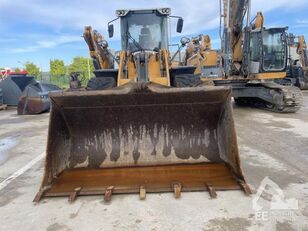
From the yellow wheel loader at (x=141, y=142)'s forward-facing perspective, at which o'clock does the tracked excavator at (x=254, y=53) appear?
The tracked excavator is roughly at 7 o'clock from the yellow wheel loader.

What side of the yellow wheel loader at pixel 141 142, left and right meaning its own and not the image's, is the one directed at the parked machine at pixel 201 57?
back

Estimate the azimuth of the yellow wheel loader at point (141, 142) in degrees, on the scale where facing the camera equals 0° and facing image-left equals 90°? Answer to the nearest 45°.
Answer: approximately 0°

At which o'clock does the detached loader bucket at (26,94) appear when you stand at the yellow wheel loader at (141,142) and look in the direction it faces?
The detached loader bucket is roughly at 5 o'clock from the yellow wheel loader.

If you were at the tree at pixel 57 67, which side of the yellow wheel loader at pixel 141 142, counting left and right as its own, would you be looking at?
back

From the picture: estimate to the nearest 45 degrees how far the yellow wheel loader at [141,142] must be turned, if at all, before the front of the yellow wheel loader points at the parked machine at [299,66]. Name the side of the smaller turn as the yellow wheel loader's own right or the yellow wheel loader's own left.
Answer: approximately 135° to the yellow wheel loader's own left
